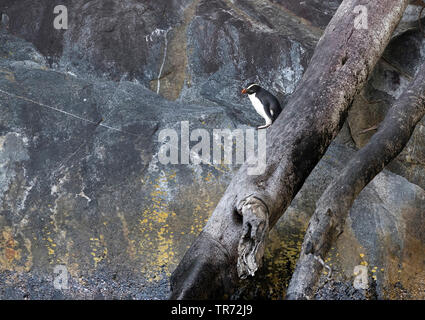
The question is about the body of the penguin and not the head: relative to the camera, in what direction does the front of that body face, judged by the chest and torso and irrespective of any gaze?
to the viewer's left

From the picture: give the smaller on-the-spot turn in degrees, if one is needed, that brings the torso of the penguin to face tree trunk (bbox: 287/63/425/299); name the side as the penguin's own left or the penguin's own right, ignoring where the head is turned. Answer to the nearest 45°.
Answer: approximately 135° to the penguin's own left
